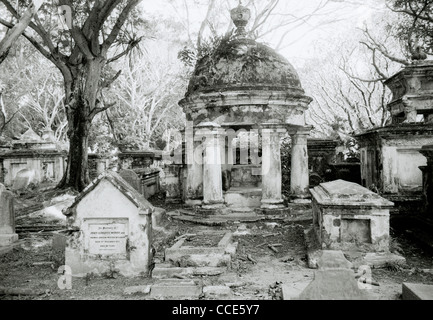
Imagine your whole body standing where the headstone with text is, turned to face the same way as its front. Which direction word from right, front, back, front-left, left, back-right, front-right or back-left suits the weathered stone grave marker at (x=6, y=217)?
back-right

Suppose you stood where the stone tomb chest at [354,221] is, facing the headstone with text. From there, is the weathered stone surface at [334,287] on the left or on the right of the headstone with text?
left

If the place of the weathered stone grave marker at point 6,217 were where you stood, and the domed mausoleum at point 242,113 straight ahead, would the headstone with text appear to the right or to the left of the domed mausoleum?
right

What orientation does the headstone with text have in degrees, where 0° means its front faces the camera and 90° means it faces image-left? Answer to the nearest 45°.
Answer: approximately 0°

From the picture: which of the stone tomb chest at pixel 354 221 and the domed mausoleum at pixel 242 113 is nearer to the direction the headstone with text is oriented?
the stone tomb chest

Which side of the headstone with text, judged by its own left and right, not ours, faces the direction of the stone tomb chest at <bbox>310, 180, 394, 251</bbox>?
left

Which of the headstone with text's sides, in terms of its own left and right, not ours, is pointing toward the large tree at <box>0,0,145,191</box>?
back

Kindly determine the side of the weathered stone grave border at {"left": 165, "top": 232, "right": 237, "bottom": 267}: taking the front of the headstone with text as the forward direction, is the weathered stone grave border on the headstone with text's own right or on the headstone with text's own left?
on the headstone with text's own left
